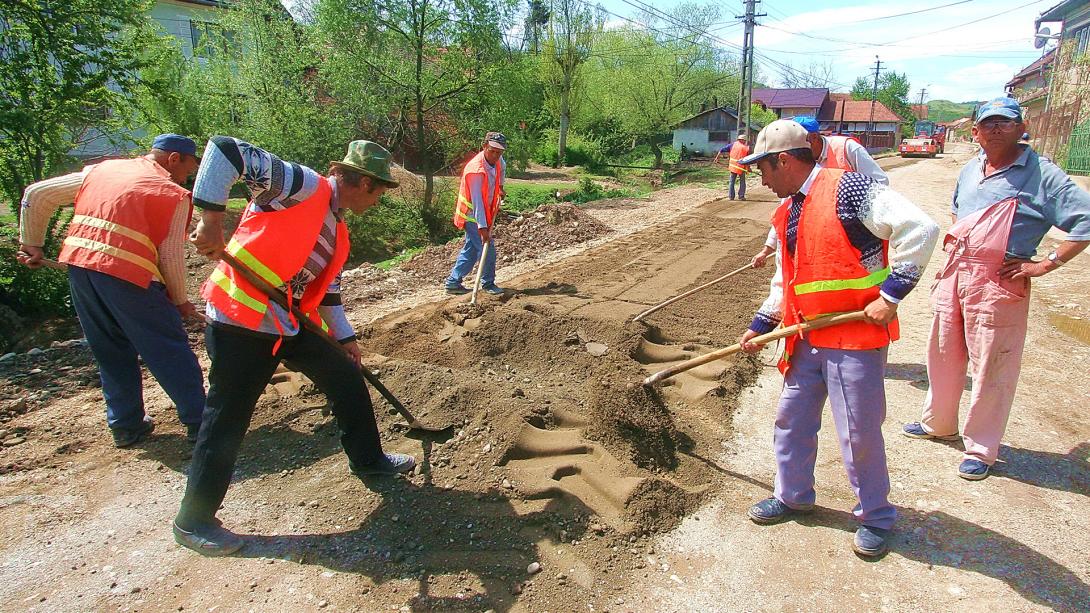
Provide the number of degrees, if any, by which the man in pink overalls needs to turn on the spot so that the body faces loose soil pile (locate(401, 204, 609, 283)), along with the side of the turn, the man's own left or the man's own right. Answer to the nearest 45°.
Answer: approximately 90° to the man's own right

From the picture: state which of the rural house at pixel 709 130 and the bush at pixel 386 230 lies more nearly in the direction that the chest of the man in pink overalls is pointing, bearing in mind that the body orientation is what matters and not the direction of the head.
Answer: the bush

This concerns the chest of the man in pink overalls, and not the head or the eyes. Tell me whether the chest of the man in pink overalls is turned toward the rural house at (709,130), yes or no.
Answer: no

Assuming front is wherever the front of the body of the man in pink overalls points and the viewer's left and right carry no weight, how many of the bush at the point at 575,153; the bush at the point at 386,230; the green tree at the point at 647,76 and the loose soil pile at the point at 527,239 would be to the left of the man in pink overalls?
0

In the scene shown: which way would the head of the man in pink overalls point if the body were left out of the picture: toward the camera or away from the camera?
toward the camera

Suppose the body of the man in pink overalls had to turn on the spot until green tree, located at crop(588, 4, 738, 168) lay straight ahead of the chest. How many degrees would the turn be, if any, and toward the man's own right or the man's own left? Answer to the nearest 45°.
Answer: approximately 90° to the man's own right

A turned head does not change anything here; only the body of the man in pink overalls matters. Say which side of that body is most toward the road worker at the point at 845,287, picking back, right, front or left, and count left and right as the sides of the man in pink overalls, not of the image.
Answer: front

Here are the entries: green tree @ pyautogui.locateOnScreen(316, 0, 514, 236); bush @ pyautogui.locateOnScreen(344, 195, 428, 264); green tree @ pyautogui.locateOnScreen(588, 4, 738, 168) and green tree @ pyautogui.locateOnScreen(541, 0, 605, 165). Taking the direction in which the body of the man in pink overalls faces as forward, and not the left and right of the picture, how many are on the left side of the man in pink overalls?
0

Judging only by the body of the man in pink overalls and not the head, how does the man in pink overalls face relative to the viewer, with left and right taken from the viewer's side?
facing the viewer and to the left of the viewer

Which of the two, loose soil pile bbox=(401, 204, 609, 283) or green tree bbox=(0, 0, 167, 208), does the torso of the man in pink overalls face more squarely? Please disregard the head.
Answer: the green tree

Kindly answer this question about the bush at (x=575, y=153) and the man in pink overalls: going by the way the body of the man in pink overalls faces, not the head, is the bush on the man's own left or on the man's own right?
on the man's own right
